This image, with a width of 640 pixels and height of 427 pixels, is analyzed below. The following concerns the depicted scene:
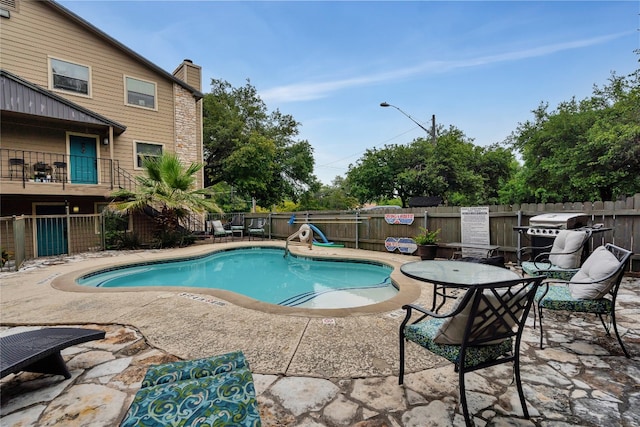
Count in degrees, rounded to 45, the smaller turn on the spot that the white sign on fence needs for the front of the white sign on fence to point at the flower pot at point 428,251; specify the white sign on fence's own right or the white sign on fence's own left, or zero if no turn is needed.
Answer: approximately 90° to the white sign on fence's own right

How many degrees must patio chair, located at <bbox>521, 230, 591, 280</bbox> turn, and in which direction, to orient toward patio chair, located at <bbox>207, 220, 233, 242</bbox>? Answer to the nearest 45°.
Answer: approximately 45° to its right

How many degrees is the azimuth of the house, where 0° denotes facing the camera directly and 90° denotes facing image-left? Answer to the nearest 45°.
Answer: approximately 315°

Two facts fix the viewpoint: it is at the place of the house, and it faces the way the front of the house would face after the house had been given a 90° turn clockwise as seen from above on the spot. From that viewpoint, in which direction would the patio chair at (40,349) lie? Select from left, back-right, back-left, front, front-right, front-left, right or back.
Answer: front-left

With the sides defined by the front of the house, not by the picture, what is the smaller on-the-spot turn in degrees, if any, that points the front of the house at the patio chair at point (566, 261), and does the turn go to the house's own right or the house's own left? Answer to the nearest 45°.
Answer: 0° — it already faces it

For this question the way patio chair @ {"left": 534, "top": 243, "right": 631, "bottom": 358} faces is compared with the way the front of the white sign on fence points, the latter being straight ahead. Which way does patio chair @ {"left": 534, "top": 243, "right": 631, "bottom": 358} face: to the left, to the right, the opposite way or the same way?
to the right

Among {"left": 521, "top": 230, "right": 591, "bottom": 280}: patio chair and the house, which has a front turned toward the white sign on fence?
the house

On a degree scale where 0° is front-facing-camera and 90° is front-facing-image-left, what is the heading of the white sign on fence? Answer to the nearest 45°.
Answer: approximately 0°

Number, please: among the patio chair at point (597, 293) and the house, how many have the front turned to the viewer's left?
1

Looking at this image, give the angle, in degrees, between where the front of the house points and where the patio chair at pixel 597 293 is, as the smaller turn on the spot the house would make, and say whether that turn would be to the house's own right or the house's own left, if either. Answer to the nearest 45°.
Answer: approximately 45° to the house's own right

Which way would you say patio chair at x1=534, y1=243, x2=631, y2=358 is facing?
to the viewer's left
